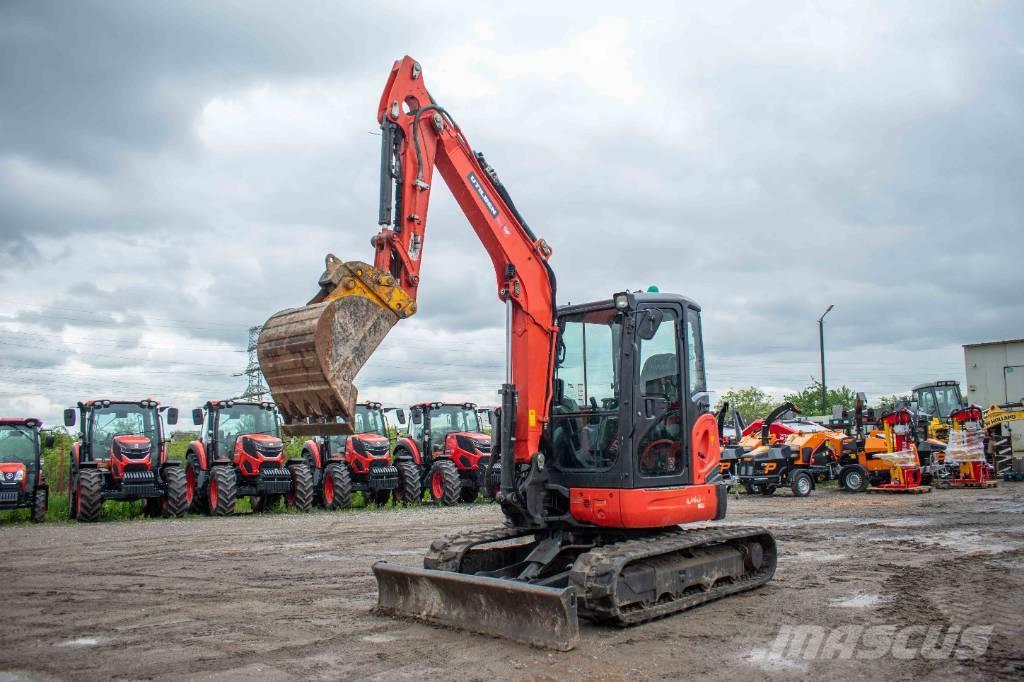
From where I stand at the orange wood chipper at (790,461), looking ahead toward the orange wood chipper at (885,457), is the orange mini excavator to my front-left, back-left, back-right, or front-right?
back-right

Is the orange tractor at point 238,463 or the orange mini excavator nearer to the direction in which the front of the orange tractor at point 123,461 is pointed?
the orange mini excavator

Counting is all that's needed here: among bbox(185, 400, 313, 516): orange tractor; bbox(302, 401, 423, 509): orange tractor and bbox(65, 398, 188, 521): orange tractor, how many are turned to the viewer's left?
0

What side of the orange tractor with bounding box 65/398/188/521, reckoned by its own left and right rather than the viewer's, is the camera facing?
front

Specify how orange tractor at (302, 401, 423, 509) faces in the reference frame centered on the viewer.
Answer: facing the viewer and to the right of the viewer

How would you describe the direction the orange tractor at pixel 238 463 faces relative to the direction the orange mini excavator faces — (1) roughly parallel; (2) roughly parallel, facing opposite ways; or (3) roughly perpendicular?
roughly perpendicular

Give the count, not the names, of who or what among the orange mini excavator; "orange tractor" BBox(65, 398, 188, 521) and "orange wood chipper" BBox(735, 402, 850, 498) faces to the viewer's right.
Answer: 0

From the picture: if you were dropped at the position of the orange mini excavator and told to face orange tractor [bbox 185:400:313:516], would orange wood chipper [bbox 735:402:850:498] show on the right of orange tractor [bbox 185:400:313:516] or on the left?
right

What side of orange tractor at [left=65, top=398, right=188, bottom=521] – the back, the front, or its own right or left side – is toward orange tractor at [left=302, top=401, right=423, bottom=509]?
left

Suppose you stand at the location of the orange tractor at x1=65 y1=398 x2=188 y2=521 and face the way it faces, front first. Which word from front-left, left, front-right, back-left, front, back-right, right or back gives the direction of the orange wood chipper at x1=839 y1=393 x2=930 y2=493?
left

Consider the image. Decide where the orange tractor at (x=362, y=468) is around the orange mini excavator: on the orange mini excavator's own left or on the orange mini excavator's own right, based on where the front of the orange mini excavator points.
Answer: on the orange mini excavator's own right

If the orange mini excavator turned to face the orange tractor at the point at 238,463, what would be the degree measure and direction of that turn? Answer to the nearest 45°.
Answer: approximately 90° to its right

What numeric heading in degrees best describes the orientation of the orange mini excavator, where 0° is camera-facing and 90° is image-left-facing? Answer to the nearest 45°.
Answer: approximately 45°

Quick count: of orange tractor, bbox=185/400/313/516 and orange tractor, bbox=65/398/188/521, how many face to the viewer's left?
0

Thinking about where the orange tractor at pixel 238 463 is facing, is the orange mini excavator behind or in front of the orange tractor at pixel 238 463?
in front
